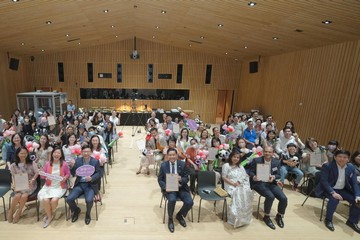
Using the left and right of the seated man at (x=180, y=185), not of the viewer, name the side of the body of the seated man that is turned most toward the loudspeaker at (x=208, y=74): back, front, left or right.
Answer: back

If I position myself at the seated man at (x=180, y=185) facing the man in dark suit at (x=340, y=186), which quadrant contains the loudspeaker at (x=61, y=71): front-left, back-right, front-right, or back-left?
back-left

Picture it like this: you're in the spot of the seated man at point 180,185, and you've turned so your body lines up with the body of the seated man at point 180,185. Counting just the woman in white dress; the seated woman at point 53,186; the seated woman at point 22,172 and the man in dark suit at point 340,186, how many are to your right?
2

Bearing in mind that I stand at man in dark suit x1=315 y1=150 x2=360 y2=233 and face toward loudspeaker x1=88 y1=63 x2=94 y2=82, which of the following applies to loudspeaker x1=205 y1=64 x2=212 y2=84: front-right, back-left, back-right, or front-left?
front-right

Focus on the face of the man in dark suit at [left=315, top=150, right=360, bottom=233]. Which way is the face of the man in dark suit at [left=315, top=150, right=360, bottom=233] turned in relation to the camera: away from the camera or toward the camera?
toward the camera

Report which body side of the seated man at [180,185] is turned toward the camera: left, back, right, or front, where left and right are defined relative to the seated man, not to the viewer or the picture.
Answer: front

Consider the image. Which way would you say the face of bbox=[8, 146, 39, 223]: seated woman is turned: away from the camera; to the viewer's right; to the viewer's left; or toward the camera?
toward the camera

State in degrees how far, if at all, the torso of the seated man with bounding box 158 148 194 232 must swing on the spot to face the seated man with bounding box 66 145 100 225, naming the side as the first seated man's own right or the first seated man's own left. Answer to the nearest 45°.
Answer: approximately 90° to the first seated man's own right

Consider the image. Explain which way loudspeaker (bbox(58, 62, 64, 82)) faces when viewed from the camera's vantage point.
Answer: facing the viewer

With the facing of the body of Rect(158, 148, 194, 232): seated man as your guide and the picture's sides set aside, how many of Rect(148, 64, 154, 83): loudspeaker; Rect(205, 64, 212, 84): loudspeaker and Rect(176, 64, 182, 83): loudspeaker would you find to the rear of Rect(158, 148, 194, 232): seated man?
3

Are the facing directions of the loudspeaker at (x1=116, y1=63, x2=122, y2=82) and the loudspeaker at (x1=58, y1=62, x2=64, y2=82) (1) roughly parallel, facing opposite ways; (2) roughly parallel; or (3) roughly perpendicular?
roughly parallel

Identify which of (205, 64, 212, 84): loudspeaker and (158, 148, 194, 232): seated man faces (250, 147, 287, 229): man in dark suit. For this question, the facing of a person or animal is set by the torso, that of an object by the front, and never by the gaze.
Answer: the loudspeaker

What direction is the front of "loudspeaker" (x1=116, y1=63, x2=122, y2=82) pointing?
toward the camera

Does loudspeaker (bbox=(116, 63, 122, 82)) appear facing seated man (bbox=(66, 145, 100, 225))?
yes

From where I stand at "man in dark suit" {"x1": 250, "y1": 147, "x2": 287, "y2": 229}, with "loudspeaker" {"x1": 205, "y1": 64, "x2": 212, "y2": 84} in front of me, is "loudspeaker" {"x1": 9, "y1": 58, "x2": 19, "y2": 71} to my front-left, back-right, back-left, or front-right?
front-left

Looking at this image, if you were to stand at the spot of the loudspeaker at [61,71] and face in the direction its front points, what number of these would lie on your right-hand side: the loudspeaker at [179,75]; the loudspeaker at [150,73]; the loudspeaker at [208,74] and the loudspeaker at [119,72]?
0

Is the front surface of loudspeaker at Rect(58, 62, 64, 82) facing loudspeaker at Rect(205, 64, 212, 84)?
no

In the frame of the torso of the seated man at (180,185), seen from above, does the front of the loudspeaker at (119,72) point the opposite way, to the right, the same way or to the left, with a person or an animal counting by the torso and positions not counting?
the same way
